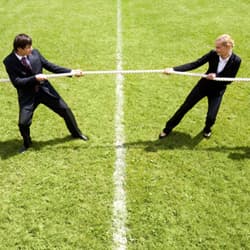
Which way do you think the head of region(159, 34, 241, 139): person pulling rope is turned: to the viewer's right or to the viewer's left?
to the viewer's left

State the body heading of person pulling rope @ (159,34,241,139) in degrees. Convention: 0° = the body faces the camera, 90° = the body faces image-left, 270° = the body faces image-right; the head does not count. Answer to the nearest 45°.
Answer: approximately 45°

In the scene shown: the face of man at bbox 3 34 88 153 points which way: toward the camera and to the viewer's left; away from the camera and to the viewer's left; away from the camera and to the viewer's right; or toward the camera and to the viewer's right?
toward the camera and to the viewer's right

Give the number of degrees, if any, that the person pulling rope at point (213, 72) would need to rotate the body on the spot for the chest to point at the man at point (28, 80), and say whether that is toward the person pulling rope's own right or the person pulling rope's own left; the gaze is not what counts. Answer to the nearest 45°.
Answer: approximately 45° to the person pulling rope's own right
